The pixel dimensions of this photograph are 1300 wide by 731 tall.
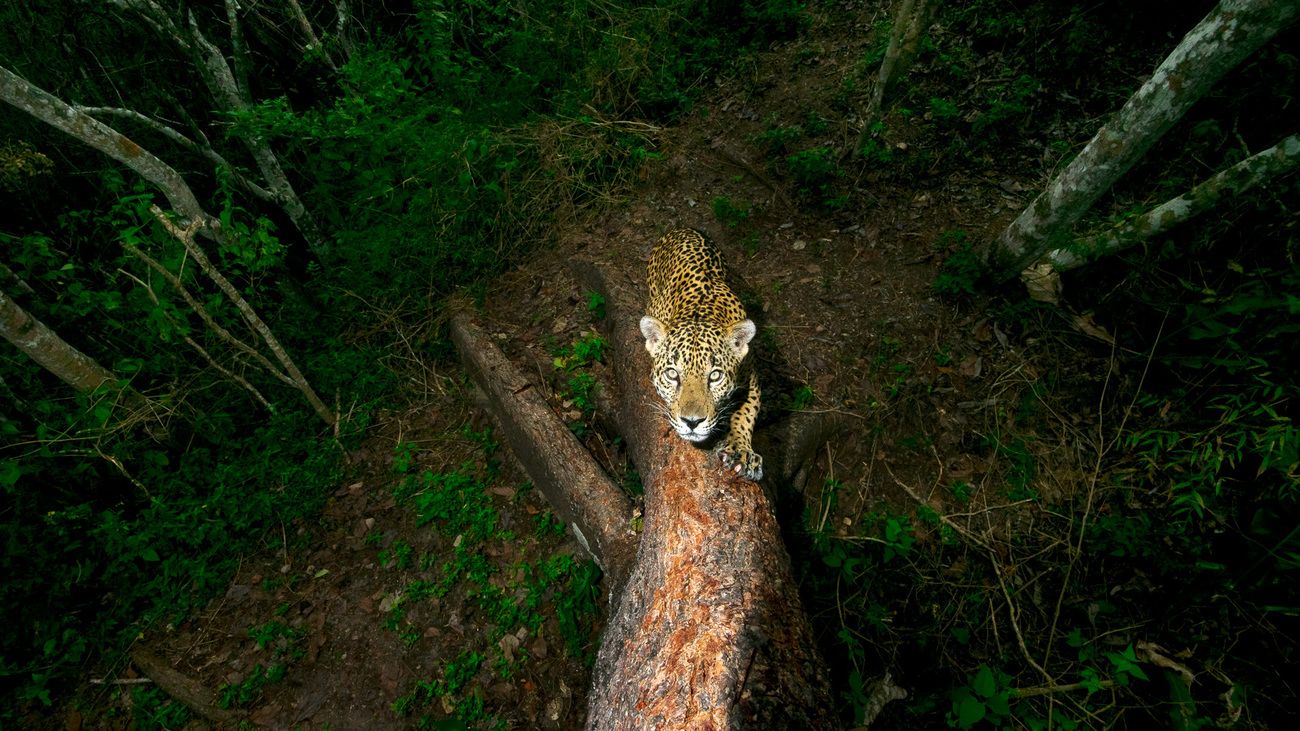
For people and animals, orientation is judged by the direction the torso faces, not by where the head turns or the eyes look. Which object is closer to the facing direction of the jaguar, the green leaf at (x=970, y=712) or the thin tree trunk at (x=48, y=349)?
the green leaf

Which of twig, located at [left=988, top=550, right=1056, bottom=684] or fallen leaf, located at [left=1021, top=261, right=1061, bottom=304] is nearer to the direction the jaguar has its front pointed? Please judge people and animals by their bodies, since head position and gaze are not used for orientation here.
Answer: the twig

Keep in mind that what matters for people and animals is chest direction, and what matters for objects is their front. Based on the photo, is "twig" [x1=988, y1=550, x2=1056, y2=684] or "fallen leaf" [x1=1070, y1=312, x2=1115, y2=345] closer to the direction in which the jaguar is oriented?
the twig

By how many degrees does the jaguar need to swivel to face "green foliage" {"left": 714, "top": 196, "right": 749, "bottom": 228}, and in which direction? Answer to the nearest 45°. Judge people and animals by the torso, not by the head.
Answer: approximately 180°

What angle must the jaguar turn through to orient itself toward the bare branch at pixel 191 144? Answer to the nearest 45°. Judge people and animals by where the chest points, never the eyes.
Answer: approximately 135° to its right

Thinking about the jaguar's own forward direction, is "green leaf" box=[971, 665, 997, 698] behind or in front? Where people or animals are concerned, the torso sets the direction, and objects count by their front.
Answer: in front

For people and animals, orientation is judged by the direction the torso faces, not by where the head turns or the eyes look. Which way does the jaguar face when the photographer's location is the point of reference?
facing the viewer

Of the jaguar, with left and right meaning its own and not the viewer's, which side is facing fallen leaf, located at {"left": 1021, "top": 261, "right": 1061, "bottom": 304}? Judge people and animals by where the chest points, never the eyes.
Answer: left

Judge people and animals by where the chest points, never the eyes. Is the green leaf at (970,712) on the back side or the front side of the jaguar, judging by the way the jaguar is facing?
on the front side

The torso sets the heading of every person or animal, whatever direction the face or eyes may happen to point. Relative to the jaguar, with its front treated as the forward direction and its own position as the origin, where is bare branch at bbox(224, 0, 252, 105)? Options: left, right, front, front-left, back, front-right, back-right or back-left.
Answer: back-right

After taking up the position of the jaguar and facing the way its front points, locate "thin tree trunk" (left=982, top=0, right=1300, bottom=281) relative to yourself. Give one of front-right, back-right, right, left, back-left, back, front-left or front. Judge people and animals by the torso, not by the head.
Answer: left

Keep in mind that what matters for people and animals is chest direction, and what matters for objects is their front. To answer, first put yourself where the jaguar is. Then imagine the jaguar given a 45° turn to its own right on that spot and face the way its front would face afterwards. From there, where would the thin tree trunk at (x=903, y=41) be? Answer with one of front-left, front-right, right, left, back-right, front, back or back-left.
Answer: back

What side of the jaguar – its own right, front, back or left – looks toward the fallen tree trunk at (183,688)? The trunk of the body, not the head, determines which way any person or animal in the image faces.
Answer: right

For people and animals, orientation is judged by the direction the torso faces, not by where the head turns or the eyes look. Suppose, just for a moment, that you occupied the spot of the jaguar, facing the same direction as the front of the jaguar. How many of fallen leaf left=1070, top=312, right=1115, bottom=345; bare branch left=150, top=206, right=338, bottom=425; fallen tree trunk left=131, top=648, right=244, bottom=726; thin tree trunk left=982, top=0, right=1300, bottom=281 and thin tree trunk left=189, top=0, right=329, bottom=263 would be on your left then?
2

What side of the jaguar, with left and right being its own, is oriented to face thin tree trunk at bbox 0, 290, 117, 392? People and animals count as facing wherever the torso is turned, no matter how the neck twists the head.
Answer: right

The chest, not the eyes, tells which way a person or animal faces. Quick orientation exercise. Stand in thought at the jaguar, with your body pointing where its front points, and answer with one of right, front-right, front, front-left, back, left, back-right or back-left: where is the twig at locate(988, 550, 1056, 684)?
front-left

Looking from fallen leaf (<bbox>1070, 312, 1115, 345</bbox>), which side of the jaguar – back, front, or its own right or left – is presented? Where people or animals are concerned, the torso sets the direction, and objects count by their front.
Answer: left
